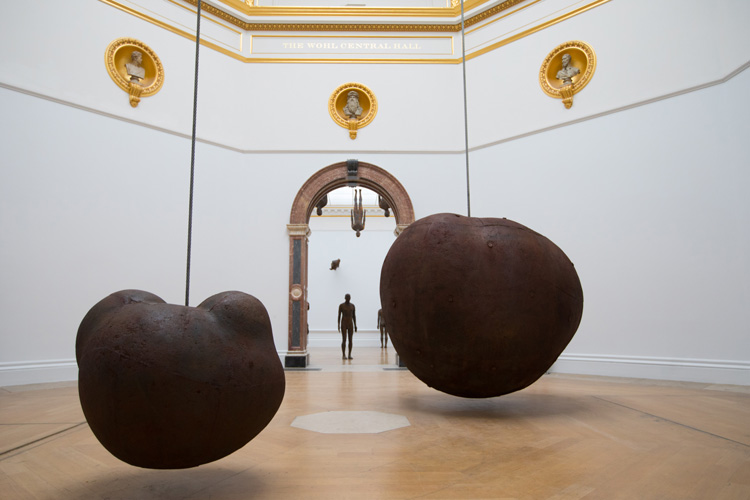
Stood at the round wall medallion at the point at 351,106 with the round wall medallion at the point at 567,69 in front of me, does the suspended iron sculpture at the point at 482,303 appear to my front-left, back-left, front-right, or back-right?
front-right

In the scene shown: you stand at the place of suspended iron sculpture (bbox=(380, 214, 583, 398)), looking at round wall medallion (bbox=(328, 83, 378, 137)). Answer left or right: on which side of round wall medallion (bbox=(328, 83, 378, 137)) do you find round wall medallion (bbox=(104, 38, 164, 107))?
left

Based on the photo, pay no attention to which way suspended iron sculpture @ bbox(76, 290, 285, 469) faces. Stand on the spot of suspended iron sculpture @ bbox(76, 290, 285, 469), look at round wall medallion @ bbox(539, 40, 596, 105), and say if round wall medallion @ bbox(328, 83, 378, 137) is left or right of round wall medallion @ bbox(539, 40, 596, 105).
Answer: left

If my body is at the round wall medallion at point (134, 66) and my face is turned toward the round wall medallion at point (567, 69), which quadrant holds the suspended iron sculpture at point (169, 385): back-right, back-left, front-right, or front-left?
front-right

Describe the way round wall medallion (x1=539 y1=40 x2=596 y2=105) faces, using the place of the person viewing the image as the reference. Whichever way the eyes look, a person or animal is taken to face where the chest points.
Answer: facing the viewer and to the left of the viewer

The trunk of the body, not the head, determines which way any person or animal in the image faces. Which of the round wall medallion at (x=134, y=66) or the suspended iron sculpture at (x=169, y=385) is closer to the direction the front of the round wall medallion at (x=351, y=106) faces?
the suspended iron sculpture

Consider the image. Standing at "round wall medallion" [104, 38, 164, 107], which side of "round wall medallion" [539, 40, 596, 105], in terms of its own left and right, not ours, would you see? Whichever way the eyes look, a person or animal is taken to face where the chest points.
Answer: front

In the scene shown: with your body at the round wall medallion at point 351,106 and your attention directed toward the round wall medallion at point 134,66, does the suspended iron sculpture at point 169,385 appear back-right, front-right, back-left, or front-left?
front-left

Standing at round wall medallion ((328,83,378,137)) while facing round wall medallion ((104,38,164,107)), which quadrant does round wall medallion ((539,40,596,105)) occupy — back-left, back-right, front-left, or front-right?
back-left

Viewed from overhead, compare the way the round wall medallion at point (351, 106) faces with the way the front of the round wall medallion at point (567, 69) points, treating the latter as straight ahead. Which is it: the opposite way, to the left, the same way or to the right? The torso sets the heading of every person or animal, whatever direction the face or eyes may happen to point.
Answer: to the left

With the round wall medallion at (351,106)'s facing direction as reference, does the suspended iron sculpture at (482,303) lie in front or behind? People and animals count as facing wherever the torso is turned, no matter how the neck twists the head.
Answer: in front

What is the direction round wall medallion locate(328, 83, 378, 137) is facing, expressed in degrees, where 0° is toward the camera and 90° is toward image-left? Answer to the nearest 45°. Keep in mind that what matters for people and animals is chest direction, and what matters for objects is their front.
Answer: approximately 0°

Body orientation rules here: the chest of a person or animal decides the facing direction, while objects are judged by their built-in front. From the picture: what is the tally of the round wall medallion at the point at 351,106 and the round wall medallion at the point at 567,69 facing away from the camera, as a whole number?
0

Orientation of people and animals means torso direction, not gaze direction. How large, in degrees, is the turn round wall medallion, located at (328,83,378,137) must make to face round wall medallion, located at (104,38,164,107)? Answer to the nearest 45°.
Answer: approximately 90° to its right

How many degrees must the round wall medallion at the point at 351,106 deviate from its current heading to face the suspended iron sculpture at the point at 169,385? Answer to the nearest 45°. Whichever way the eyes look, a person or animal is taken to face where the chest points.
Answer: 0° — it already faces it

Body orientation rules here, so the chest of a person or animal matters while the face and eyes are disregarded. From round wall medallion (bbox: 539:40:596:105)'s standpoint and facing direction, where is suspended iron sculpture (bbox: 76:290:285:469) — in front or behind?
in front
